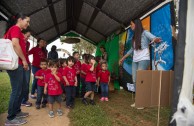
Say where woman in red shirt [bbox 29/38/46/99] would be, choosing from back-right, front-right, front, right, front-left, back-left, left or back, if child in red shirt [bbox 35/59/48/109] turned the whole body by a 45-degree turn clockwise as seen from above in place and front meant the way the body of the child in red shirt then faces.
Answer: back

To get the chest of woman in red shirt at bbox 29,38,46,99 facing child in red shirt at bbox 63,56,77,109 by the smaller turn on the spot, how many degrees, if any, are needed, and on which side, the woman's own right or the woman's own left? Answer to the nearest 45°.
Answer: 0° — they already face them

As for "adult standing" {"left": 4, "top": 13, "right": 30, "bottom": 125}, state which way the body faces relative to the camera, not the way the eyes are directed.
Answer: to the viewer's right

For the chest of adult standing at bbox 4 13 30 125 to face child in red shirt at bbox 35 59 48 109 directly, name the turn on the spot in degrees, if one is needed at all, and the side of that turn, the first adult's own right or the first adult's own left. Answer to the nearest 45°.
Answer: approximately 90° to the first adult's own left

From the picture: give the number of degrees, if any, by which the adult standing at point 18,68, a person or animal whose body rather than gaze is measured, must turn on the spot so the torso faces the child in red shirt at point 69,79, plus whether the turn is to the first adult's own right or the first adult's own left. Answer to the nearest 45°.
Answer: approximately 45° to the first adult's own left

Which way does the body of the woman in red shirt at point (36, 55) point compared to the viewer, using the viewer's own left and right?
facing the viewer and to the right of the viewer

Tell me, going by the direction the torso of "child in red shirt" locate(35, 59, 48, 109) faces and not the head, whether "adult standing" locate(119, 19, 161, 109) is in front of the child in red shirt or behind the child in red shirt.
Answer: in front

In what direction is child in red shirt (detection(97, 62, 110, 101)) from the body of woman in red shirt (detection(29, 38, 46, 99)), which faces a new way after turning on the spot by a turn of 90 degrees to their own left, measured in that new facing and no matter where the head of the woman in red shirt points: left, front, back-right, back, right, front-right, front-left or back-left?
front-right

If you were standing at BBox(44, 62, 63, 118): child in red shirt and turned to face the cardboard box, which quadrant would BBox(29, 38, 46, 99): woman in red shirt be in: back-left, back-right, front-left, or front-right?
back-left
